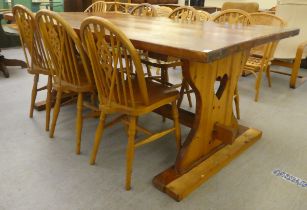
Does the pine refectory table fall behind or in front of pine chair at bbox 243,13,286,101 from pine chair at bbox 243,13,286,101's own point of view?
in front

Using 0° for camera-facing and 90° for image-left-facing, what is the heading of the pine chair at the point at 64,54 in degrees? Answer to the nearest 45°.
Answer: approximately 225°

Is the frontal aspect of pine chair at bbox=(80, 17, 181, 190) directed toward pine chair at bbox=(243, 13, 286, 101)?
yes

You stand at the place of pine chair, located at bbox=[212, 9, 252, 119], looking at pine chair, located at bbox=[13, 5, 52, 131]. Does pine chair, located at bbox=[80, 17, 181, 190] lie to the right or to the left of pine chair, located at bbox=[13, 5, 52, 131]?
left

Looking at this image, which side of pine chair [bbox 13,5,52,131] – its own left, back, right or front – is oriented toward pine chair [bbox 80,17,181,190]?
right

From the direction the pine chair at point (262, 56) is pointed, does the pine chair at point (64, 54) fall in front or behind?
in front

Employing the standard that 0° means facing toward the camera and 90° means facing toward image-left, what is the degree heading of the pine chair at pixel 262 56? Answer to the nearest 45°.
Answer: approximately 45°

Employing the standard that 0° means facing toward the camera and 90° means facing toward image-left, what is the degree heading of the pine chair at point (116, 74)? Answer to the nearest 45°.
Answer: approximately 225°
